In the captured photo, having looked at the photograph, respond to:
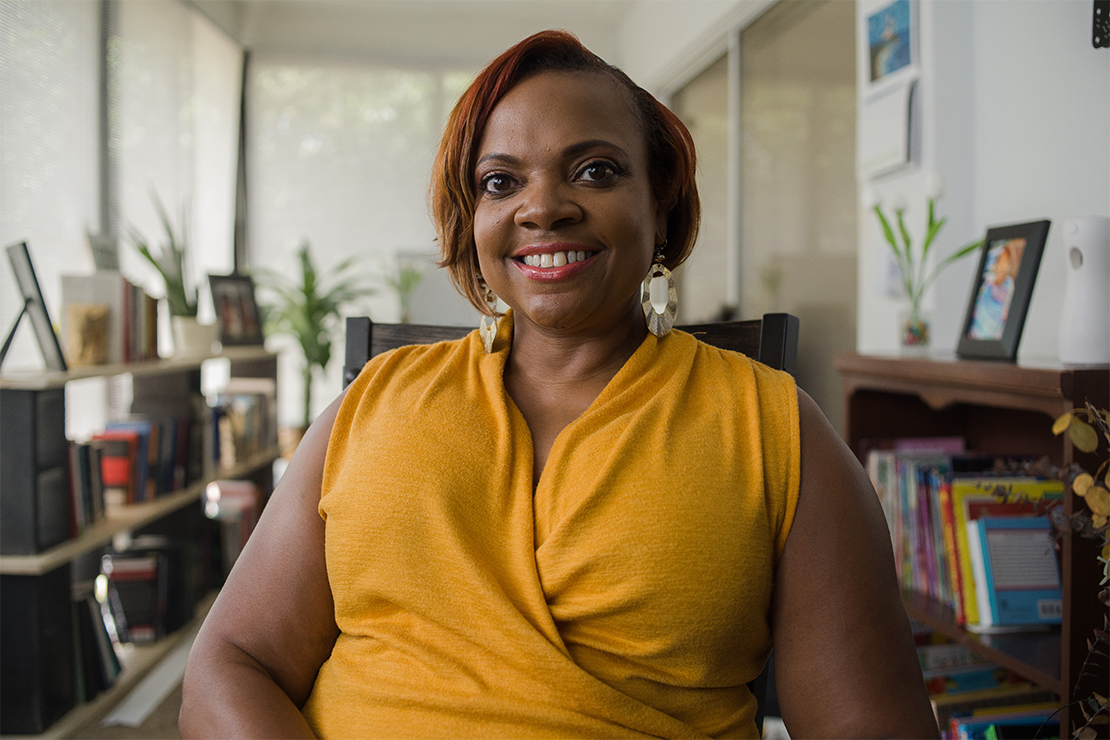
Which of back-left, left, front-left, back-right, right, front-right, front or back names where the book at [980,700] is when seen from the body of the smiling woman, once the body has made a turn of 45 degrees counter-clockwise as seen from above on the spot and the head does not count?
left

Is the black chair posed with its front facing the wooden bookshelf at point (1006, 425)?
no

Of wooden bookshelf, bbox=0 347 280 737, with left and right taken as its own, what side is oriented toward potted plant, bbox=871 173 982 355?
front

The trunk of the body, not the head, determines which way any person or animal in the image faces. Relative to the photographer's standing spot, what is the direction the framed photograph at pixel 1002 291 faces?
facing the viewer and to the left of the viewer

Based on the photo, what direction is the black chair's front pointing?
toward the camera

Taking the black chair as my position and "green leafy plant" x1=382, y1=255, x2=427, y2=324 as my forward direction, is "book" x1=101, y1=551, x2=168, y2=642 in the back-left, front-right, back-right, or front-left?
front-left

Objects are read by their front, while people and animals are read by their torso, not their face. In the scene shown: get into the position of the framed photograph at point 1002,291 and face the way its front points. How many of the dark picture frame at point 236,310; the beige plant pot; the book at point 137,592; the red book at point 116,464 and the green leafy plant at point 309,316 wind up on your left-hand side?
0

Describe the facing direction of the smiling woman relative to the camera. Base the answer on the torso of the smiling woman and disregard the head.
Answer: toward the camera

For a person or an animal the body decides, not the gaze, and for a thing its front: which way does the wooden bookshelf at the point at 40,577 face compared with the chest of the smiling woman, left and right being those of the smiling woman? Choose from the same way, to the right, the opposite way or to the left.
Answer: to the left

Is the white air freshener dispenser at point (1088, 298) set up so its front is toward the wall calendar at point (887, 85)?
no

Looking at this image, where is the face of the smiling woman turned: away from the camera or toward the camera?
toward the camera

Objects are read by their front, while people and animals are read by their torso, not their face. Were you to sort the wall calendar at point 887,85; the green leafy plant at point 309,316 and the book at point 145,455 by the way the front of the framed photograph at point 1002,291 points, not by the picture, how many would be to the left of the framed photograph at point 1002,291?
0

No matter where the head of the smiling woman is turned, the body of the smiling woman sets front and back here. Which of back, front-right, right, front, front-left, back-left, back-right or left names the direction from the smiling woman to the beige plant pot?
back-right

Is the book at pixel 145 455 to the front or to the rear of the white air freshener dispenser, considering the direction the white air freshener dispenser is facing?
to the front

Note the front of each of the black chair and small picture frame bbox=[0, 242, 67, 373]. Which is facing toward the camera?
the black chair

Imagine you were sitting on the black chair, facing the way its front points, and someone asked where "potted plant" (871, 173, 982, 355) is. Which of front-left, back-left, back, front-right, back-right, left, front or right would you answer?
back-left

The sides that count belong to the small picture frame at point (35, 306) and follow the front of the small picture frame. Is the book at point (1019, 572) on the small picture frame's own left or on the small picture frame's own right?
on the small picture frame's own right

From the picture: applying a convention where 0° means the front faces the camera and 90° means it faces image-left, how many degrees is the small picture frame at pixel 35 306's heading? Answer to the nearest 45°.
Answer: approximately 270°
